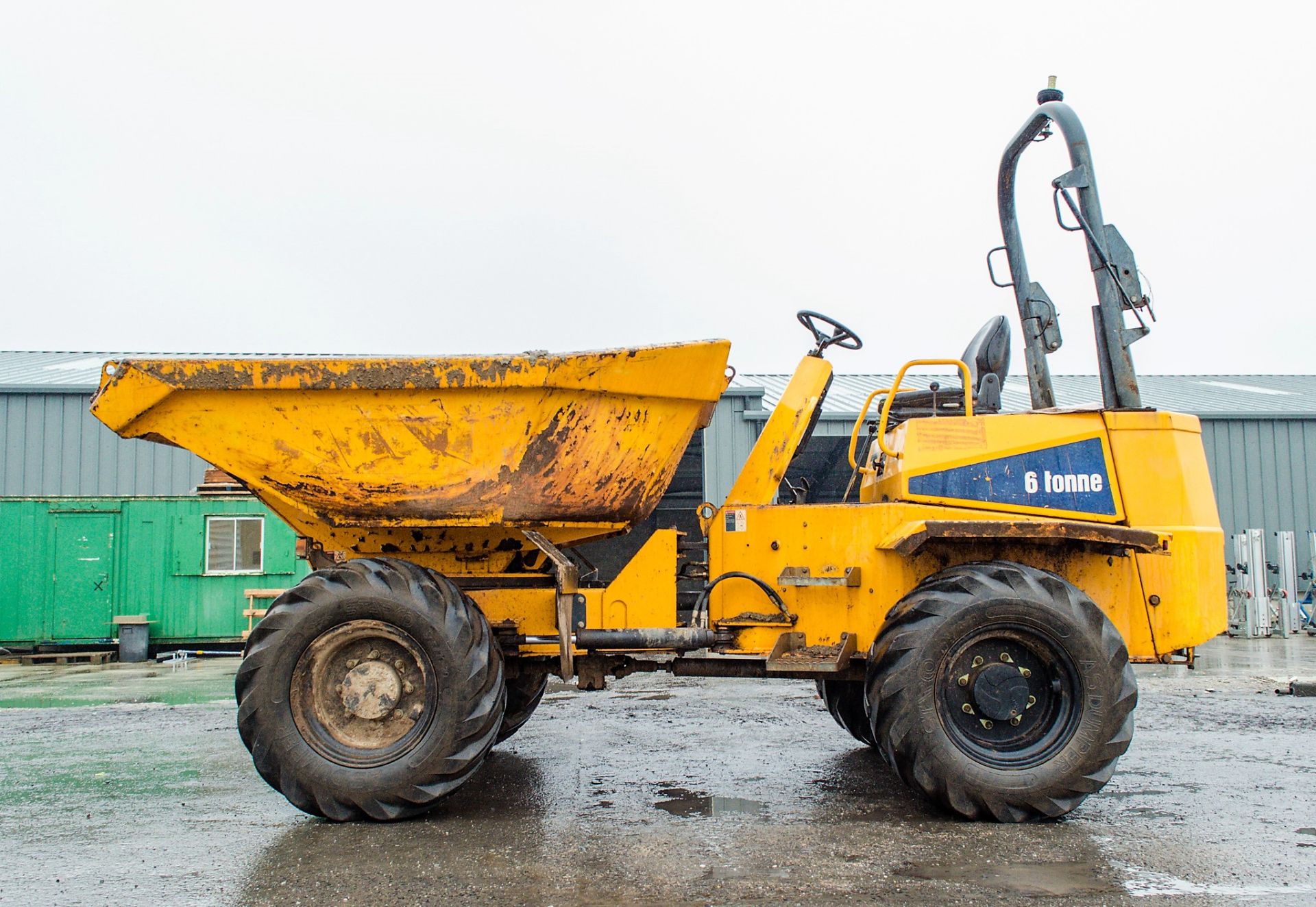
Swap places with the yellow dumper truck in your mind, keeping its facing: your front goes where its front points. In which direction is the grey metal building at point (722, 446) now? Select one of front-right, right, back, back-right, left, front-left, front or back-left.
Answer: right

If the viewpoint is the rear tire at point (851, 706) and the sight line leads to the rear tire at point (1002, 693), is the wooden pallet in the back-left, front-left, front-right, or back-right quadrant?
back-right

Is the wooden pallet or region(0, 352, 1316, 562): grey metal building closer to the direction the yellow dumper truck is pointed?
the wooden pallet

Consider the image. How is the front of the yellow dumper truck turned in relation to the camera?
facing to the left of the viewer

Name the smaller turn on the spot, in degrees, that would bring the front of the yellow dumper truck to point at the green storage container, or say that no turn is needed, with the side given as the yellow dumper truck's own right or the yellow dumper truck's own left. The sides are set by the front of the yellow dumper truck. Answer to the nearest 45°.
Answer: approximately 45° to the yellow dumper truck's own right

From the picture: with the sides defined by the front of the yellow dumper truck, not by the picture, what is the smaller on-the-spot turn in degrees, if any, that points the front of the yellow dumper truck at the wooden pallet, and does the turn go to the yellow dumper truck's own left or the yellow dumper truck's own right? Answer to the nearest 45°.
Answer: approximately 45° to the yellow dumper truck's own right
